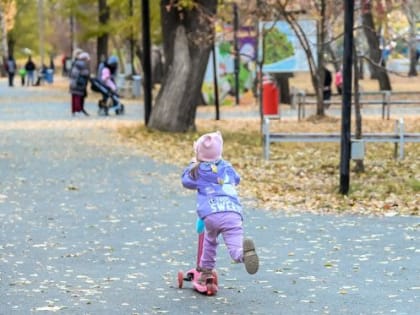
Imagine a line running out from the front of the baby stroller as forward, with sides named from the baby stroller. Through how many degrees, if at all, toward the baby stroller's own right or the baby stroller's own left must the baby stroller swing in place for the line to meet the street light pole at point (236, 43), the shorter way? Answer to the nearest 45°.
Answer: approximately 45° to the baby stroller's own left

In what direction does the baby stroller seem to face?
to the viewer's right

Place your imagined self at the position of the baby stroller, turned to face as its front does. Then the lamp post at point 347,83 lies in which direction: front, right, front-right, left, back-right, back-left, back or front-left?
right

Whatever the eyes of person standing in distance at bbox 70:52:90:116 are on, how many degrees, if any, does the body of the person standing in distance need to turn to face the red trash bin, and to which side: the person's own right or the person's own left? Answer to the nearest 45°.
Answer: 0° — they already face it

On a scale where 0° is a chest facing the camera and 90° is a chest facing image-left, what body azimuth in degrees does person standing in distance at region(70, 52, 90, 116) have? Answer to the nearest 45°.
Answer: approximately 270°
